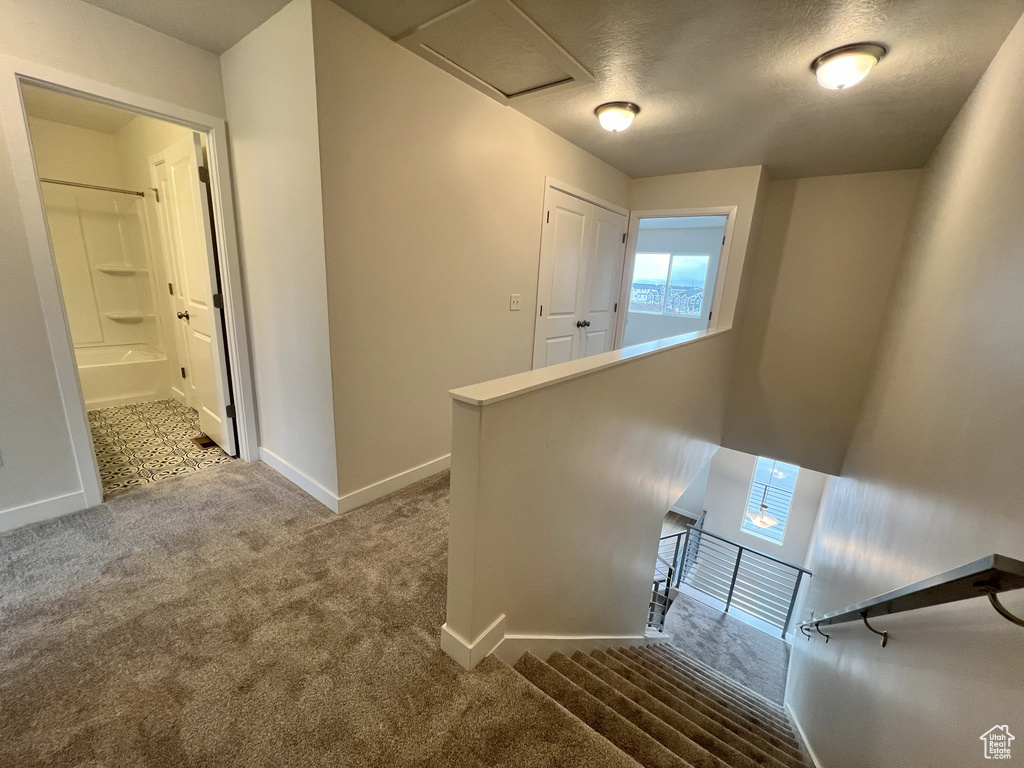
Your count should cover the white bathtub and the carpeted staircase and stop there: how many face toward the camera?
1

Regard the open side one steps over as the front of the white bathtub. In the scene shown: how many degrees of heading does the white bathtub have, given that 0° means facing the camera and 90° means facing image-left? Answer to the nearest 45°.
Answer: approximately 0°

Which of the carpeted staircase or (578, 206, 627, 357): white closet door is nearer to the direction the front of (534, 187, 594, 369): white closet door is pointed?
the carpeted staircase

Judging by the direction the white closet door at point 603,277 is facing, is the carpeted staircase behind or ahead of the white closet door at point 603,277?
ahead

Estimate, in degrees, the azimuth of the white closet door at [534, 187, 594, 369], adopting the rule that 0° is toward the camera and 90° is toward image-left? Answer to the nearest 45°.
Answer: approximately 315°

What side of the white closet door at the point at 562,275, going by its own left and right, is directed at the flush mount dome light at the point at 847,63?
front

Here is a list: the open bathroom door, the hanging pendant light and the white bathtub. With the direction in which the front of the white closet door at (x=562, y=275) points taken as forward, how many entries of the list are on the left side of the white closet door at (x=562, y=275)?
1

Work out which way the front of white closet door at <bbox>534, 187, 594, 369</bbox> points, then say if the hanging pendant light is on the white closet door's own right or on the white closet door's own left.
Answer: on the white closet door's own left

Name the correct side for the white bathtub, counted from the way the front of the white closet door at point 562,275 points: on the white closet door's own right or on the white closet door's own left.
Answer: on the white closet door's own right

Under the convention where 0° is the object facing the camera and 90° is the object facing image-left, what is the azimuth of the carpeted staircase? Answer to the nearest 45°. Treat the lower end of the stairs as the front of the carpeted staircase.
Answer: approximately 225°

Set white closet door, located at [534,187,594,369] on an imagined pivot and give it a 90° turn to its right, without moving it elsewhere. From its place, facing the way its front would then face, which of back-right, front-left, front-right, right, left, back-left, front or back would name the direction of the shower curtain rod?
front-right

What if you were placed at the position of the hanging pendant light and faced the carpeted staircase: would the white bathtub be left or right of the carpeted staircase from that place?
right
